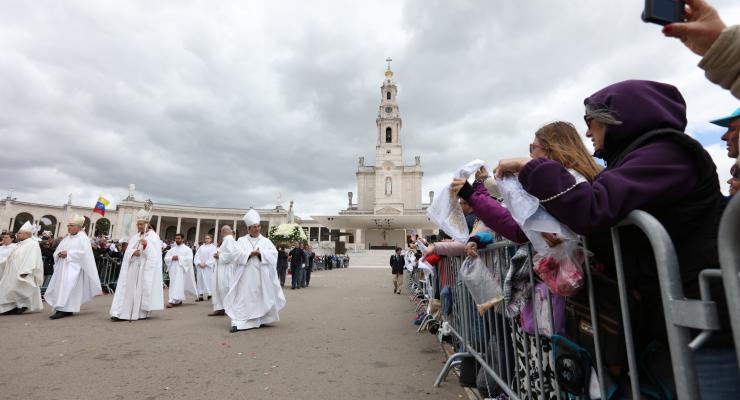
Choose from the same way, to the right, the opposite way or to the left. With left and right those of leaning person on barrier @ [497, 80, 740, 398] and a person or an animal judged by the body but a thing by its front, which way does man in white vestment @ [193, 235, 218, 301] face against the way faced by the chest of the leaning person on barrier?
to the left

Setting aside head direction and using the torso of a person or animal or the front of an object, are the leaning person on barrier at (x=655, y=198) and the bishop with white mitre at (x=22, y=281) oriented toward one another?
no

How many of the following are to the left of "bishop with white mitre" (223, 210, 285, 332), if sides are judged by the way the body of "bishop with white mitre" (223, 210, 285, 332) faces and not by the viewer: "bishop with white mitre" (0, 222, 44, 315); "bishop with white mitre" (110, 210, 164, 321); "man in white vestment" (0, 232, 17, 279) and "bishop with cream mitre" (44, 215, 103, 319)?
0

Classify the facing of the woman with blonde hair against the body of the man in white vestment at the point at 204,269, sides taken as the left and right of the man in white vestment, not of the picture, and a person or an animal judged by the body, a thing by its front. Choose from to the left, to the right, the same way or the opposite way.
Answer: to the right

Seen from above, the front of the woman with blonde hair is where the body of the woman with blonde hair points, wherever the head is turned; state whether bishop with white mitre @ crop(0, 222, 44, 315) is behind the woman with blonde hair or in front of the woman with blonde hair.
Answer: in front

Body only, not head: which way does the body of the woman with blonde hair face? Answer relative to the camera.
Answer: to the viewer's left

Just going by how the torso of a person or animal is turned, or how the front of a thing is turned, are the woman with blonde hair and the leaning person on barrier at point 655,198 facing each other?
no

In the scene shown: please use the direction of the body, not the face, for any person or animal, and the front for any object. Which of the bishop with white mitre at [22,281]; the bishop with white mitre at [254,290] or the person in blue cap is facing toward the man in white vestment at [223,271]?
the person in blue cap

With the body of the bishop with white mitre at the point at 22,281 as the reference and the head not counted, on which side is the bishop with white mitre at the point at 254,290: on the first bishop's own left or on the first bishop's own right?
on the first bishop's own left

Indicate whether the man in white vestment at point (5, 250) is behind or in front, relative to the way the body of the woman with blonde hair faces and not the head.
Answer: in front

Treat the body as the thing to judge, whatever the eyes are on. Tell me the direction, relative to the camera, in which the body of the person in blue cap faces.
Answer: to the viewer's left

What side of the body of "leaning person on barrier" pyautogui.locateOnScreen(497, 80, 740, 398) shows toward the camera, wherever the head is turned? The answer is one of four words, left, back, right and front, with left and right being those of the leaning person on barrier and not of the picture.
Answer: left

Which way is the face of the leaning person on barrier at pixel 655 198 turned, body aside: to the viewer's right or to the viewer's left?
to the viewer's left

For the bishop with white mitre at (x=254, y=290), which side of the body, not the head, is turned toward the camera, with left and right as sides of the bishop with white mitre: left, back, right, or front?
front

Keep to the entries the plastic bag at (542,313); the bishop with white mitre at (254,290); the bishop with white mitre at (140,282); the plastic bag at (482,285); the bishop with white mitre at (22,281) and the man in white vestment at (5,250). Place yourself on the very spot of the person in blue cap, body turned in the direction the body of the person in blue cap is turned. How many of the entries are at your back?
0
